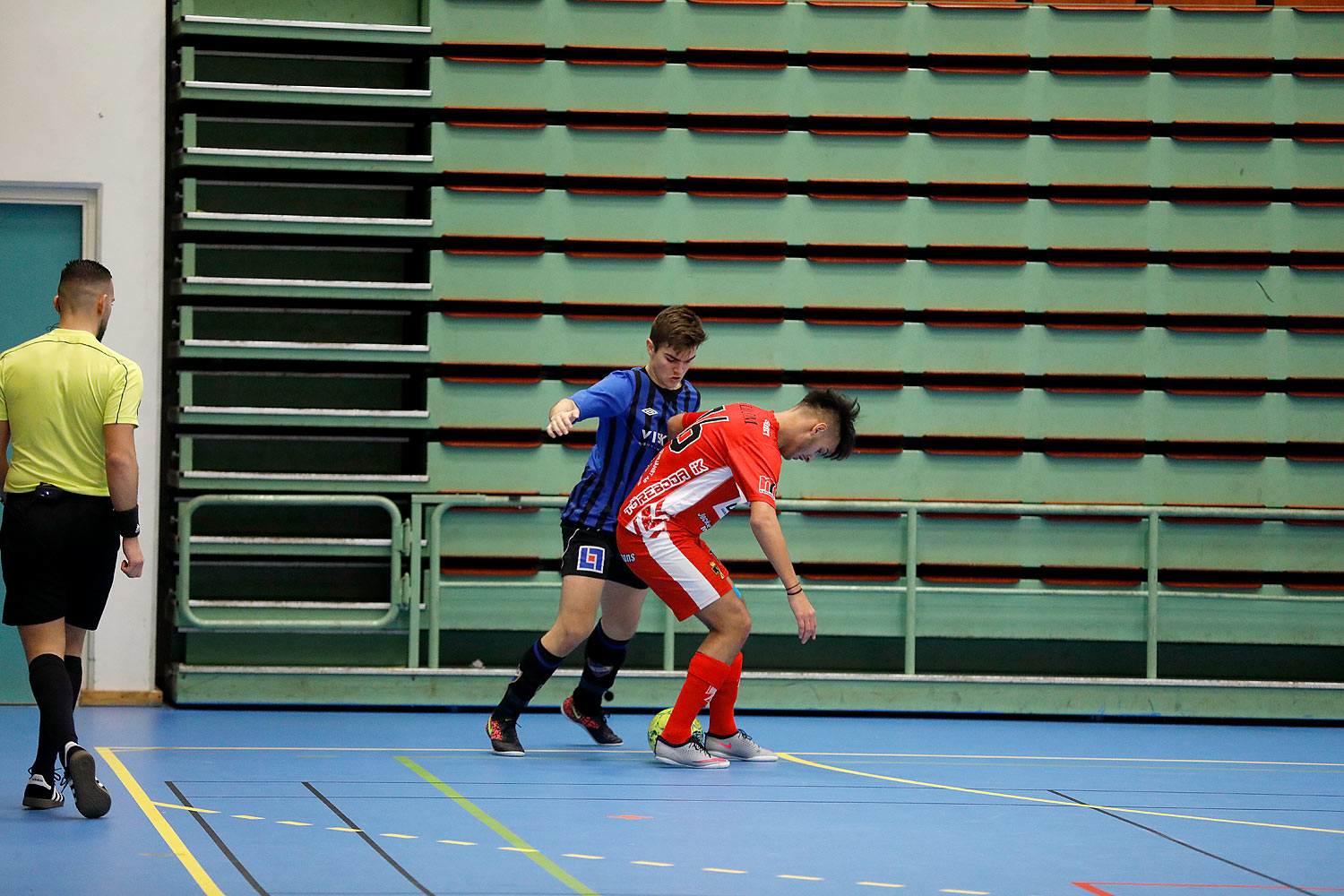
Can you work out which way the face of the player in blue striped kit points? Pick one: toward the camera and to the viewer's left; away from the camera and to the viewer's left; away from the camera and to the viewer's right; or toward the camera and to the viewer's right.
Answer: toward the camera and to the viewer's right

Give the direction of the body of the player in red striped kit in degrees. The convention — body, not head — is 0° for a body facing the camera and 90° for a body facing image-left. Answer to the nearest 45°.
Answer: approximately 270°

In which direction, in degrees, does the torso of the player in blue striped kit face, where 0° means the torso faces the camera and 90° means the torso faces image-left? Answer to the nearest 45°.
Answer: approximately 315°

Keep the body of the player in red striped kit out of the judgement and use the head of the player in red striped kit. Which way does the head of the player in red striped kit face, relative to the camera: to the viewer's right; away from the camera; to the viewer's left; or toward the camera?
to the viewer's right

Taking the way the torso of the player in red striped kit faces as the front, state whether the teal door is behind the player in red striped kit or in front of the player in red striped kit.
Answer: behind

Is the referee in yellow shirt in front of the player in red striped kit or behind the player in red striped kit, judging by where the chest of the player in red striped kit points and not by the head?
behind

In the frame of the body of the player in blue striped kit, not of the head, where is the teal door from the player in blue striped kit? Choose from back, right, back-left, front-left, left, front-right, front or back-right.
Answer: back

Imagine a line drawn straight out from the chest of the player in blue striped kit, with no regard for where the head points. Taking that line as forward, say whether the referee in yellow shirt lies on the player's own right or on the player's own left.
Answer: on the player's own right
